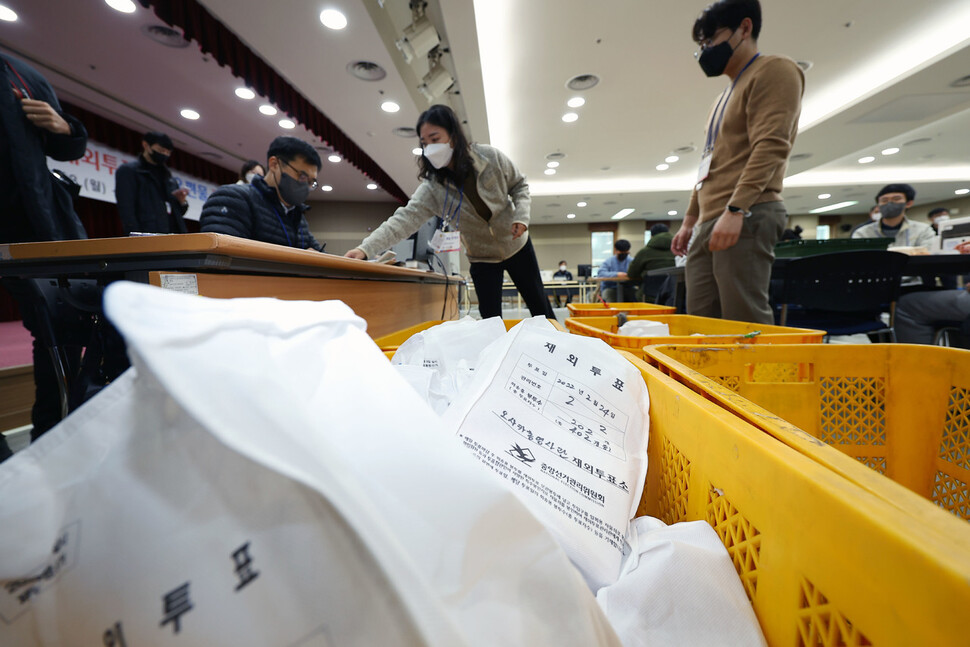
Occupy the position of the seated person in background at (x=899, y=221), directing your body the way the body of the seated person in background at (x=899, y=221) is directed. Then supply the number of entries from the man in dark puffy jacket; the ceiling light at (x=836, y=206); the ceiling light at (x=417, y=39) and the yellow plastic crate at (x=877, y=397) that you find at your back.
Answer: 1

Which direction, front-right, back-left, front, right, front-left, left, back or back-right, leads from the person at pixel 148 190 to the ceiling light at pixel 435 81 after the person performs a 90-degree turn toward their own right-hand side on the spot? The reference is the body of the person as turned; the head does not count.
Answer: back-left

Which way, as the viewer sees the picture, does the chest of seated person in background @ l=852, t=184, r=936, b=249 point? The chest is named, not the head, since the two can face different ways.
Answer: toward the camera

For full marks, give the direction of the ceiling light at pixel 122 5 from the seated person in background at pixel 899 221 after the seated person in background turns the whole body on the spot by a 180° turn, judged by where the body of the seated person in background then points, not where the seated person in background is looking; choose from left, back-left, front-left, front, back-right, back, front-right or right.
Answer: back-left

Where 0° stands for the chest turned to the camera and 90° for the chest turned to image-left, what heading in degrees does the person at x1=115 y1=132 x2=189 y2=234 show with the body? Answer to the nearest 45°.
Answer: approximately 315°

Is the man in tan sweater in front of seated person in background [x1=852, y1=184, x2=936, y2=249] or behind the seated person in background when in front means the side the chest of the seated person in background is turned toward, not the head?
in front

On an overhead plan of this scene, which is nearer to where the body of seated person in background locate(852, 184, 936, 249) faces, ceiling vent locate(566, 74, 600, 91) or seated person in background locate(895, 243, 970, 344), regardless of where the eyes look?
the seated person in background

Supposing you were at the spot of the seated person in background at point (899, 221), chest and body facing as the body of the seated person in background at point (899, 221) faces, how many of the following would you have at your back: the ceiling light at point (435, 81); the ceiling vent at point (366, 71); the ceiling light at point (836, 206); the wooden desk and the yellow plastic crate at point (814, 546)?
1

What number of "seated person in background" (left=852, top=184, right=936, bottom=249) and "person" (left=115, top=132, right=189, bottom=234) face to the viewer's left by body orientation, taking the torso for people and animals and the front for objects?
0

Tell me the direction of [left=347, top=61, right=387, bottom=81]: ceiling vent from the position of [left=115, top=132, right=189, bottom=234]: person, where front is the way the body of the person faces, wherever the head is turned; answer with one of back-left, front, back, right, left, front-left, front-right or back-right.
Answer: front-left

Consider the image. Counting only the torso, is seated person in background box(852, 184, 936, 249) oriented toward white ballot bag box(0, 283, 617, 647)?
yes

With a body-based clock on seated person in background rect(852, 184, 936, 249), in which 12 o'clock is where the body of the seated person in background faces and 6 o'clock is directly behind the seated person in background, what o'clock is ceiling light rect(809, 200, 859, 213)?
The ceiling light is roughly at 6 o'clock from the seated person in background.

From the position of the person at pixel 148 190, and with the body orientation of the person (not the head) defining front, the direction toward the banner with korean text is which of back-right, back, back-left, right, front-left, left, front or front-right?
back-left

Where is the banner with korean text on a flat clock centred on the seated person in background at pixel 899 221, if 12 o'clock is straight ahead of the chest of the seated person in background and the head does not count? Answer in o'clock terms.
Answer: The banner with korean text is roughly at 2 o'clock from the seated person in background.
